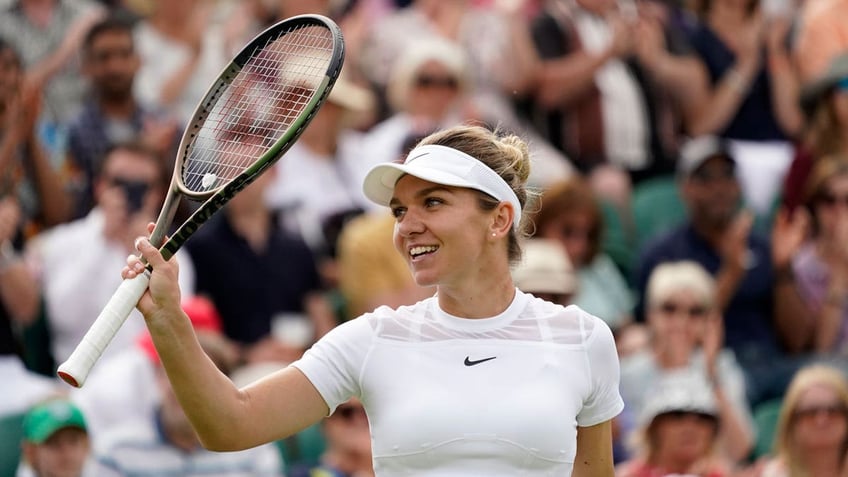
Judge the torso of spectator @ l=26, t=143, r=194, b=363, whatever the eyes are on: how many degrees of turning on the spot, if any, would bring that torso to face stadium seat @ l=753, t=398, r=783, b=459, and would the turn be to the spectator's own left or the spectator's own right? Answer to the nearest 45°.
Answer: approximately 90° to the spectator's own left

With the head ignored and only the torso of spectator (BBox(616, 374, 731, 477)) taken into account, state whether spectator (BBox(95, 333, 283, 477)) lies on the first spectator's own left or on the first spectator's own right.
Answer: on the first spectator's own right

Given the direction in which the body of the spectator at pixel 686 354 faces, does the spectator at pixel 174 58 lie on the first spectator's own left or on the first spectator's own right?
on the first spectator's own right

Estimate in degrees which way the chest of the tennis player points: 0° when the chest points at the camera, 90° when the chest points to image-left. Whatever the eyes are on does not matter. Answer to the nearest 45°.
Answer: approximately 0°

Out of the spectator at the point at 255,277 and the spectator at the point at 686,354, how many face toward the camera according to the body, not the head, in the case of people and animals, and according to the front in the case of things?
2
